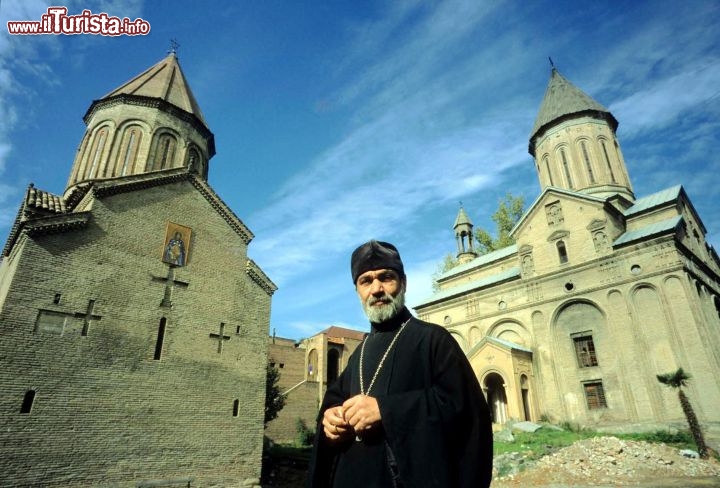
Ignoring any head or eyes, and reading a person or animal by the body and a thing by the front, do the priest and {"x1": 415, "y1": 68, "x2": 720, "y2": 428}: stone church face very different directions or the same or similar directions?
same or similar directions

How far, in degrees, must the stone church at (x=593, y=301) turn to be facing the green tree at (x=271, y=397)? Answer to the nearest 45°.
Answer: approximately 45° to its right

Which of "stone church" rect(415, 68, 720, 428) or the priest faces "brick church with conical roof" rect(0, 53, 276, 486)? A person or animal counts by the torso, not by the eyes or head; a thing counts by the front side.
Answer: "stone church" rect(415, 68, 720, 428)

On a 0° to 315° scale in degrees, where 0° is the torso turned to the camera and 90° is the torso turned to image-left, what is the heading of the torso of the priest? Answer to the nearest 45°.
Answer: approximately 45°

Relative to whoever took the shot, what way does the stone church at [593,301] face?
facing the viewer and to the left of the viewer

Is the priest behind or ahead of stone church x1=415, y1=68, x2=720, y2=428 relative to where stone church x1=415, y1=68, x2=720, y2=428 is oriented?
ahead

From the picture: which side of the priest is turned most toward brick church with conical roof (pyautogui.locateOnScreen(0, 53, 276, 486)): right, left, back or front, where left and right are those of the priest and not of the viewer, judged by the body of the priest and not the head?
right

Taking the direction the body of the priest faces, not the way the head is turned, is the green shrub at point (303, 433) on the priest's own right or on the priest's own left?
on the priest's own right

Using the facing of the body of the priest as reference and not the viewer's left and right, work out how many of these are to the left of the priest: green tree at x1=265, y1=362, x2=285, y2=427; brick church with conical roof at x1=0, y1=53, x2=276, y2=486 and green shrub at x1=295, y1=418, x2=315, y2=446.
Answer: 0

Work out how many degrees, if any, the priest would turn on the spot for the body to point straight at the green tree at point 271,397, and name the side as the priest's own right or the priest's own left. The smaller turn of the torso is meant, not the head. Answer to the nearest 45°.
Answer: approximately 135° to the priest's own right

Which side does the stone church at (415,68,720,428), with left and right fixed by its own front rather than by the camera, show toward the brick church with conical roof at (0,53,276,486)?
front

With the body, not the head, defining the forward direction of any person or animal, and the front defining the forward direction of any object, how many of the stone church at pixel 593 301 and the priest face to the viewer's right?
0

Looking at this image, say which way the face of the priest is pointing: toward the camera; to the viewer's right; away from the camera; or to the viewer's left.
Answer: toward the camera
